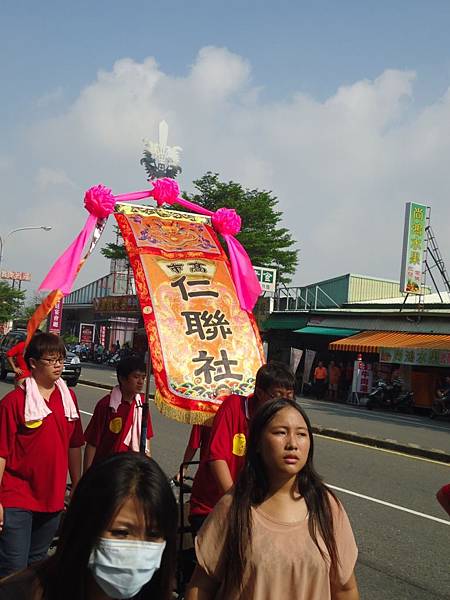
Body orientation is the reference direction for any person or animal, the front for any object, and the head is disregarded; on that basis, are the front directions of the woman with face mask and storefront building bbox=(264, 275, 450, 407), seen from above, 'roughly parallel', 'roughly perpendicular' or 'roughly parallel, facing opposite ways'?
roughly perpendicular

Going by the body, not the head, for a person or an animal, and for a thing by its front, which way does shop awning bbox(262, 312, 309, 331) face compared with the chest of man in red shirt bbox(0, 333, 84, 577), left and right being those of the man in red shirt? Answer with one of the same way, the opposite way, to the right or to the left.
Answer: to the right

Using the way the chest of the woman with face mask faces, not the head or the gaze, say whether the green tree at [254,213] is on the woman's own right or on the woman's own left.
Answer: on the woman's own left

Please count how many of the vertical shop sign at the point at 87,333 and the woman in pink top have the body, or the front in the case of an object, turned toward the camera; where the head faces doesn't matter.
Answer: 2

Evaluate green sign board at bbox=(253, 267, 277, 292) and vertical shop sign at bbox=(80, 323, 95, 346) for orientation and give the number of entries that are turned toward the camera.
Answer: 2

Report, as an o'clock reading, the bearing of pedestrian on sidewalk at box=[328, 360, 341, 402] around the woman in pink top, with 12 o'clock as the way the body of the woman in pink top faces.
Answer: The pedestrian on sidewalk is roughly at 6 o'clock from the woman in pink top.

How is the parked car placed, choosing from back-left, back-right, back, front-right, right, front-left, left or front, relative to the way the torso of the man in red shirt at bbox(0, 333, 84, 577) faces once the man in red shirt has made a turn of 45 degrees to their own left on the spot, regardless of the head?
left

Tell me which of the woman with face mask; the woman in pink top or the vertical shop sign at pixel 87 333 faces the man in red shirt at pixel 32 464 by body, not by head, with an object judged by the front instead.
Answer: the vertical shop sign
